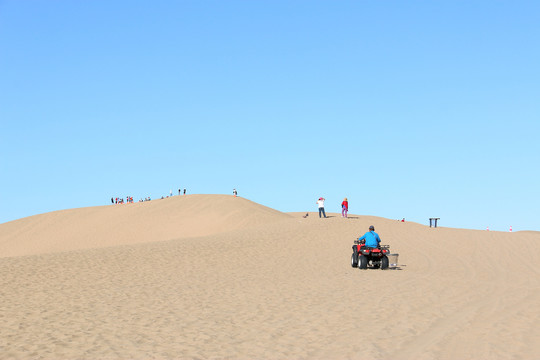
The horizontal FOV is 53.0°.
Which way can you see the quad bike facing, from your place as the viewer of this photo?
facing away from the viewer and to the left of the viewer
